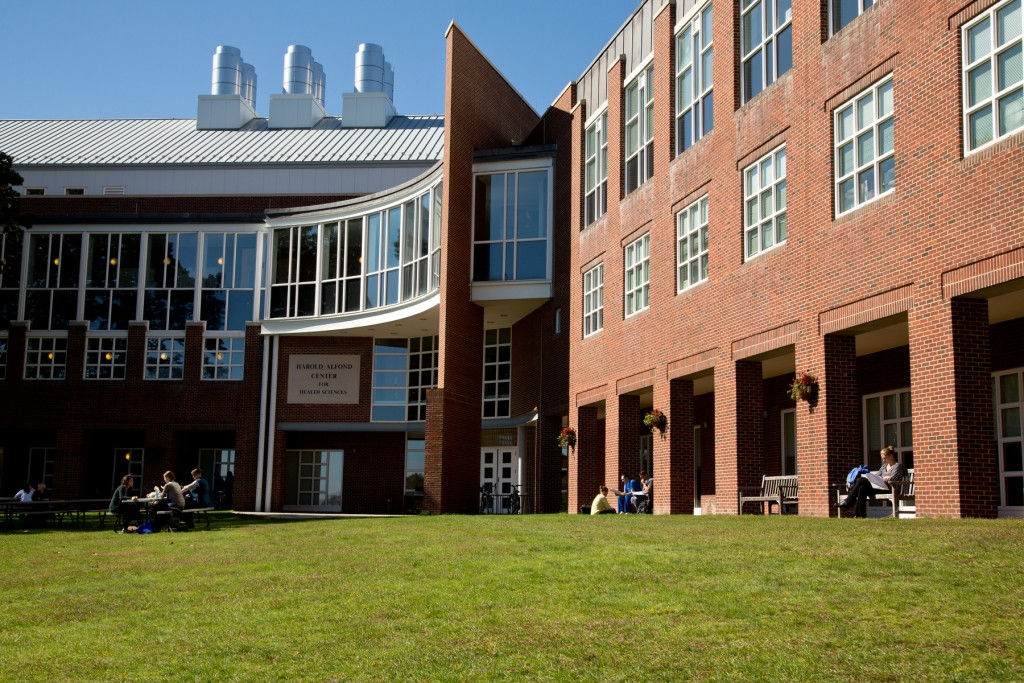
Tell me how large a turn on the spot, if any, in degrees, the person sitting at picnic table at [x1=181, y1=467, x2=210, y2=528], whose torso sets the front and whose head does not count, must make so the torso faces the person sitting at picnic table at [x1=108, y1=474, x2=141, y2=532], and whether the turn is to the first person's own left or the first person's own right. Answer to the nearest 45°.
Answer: approximately 45° to the first person's own left

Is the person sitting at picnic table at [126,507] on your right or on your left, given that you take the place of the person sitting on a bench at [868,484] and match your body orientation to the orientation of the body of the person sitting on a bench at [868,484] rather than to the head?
on your right

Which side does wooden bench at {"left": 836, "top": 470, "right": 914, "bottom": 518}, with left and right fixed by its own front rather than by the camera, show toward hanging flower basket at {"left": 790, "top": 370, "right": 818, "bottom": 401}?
right

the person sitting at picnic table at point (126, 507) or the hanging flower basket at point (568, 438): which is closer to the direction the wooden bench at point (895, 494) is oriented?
the person sitting at picnic table

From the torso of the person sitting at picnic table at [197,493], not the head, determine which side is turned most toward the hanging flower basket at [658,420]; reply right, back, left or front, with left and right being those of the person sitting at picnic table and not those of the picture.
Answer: back

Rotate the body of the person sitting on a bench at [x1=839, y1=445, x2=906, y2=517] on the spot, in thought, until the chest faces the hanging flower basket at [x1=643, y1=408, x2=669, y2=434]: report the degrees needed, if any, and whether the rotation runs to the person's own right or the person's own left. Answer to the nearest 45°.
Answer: approximately 90° to the person's own right

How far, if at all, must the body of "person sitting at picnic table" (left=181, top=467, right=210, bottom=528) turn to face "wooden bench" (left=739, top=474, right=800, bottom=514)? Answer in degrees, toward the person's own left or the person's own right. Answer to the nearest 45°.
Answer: approximately 135° to the person's own left

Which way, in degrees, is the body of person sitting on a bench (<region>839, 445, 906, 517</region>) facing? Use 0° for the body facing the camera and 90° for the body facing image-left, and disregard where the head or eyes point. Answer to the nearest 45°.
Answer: approximately 45°

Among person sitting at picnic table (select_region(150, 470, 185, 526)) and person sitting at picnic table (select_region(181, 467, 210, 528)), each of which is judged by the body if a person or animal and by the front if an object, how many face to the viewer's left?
2

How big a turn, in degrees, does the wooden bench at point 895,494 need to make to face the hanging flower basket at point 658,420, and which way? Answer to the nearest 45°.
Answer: approximately 90° to its right
